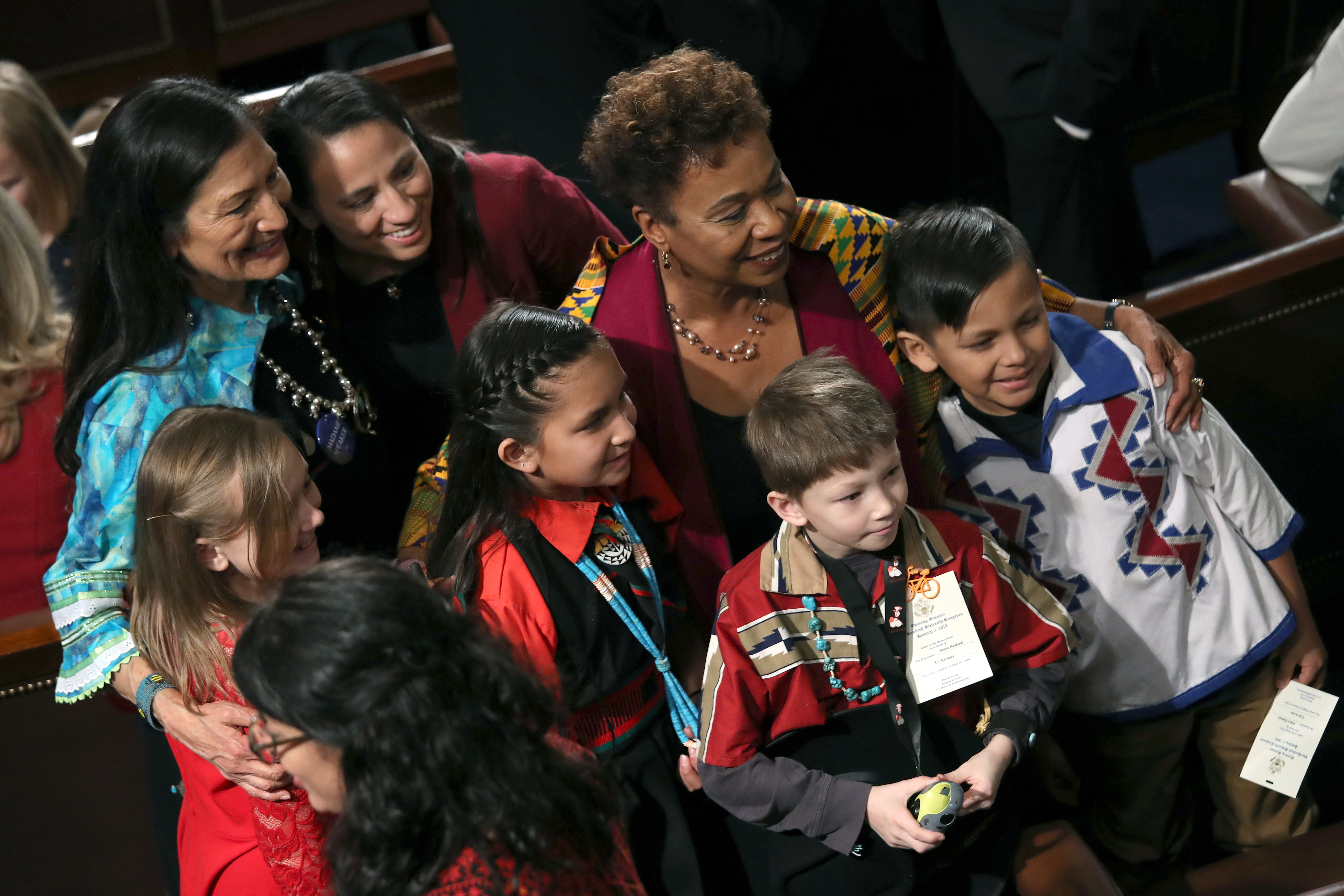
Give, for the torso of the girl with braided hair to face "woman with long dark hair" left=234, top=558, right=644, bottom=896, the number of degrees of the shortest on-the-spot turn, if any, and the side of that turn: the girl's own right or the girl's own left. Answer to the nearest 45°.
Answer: approximately 45° to the girl's own right

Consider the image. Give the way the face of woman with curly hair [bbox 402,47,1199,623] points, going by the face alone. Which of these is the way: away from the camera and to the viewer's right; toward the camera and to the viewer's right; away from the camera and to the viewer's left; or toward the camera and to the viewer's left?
toward the camera and to the viewer's right

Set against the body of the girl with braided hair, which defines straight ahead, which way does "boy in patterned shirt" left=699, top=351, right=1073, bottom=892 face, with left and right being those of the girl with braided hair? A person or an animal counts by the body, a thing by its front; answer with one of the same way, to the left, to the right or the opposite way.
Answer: the same way

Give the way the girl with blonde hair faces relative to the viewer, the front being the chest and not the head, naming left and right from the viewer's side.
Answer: facing to the right of the viewer

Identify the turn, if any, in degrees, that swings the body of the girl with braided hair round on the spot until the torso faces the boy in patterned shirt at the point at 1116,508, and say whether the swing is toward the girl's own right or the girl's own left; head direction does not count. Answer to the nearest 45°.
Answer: approximately 45° to the girl's own left

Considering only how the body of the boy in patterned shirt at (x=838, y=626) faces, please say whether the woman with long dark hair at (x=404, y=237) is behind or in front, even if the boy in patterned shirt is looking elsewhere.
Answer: behind

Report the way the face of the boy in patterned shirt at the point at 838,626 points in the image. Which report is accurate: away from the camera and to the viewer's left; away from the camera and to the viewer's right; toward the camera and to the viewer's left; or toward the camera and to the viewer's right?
toward the camera and to the viewer's right

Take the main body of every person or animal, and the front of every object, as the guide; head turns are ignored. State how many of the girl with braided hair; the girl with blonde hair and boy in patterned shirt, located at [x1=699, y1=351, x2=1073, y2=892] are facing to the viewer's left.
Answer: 0

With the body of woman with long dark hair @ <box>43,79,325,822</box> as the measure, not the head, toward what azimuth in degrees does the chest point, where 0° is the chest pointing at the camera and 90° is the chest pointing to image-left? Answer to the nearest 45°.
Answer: approximately 315°

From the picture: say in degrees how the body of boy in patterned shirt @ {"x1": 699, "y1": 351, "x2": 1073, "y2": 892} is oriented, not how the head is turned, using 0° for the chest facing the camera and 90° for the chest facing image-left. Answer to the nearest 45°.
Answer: approximately 315°

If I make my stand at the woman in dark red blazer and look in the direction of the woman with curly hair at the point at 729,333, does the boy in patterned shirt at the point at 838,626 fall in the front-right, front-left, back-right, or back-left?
front-right

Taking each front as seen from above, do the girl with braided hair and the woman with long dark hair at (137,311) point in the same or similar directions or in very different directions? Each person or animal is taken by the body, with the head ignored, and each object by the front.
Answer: same or similar directions

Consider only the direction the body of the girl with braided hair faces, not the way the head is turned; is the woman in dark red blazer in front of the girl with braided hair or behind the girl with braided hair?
behind

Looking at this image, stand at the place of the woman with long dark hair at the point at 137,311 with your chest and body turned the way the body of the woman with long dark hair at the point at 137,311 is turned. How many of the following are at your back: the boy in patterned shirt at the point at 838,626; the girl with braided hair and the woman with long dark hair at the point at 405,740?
0

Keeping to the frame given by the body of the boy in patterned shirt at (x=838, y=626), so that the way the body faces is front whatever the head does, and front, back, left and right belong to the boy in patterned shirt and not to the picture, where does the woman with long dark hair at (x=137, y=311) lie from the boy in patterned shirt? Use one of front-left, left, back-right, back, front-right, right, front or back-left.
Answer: back-right
